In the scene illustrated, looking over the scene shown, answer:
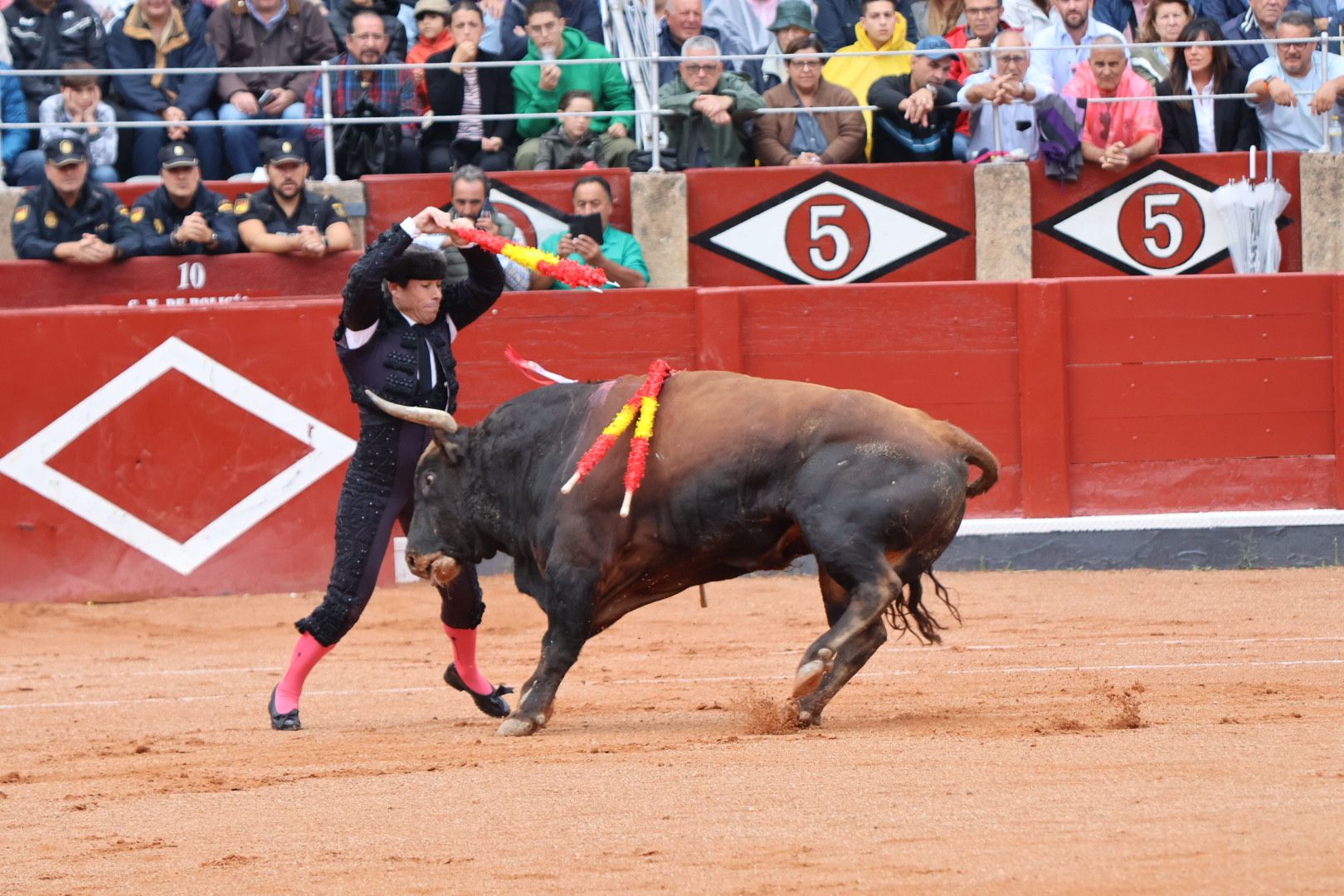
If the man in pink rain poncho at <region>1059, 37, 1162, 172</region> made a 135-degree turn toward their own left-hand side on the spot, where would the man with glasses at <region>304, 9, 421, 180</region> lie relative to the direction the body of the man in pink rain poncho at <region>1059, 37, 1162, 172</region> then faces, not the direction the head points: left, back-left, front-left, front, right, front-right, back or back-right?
back-left

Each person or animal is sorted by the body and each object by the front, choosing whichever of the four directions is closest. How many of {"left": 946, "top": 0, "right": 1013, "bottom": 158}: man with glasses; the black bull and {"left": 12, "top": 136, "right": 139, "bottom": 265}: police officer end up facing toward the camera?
2

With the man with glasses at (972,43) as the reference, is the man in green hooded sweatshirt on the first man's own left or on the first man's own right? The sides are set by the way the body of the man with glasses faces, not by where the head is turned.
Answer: on the first man's own right

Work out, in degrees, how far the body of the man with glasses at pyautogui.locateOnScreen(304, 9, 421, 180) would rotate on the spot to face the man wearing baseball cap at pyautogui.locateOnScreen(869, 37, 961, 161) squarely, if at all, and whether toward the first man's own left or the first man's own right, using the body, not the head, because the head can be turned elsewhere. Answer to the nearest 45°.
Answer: approximately 90° to the first man's own left

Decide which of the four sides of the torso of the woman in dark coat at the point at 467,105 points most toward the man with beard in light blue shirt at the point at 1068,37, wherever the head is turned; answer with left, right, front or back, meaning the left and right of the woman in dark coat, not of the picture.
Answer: left

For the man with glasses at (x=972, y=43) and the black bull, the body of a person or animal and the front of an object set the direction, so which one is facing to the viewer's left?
the black bull
